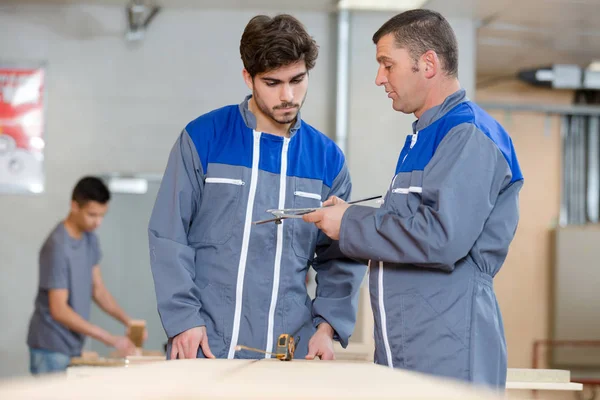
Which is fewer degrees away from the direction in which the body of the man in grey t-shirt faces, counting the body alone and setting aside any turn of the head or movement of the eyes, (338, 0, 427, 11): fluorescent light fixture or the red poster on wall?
the fluorescent light fixture

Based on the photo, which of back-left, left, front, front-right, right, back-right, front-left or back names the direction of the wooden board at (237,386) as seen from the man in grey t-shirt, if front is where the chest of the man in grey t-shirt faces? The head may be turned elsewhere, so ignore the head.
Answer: front-right

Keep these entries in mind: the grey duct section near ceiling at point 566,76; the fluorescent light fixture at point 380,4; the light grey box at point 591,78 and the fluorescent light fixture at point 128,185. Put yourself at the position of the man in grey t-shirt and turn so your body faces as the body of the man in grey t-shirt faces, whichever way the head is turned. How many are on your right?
0

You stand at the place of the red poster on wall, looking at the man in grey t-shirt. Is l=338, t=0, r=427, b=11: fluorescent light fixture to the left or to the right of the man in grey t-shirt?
left

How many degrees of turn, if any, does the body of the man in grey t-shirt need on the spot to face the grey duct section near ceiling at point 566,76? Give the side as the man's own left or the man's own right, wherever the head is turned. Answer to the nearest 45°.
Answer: approximately 45° to the man's own left

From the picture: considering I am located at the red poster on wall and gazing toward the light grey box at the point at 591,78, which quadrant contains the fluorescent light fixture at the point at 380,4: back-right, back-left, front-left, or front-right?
front-right

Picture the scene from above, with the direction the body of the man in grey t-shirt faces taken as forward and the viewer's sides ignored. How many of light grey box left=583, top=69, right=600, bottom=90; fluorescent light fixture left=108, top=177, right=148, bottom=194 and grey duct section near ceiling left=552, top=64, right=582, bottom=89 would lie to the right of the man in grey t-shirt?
0

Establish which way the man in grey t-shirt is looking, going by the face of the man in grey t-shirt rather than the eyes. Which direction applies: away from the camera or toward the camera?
toward the camera

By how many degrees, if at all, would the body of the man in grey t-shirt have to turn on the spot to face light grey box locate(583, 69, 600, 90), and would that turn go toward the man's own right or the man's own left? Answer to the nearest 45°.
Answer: approximately 45° to the man's own left

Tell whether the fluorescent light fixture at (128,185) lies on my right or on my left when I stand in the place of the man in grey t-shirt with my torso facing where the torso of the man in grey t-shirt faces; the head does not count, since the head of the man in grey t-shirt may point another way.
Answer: on my left

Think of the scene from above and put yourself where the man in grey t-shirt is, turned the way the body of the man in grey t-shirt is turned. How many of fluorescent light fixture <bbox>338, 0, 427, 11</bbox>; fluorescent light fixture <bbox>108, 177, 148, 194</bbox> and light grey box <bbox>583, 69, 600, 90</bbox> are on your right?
0

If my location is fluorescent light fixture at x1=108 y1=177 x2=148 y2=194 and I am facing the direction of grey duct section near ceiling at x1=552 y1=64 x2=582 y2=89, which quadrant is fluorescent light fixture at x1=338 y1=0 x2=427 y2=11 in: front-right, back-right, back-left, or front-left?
front-right

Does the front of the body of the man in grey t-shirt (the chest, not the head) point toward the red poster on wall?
no

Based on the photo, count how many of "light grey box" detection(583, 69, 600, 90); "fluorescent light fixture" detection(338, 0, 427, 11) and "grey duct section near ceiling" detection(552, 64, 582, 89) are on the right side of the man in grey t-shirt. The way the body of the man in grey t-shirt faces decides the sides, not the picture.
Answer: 0

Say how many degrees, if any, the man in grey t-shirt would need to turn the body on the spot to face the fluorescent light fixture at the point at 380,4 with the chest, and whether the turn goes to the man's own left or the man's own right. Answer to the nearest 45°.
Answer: approximately 45° to the man's own left

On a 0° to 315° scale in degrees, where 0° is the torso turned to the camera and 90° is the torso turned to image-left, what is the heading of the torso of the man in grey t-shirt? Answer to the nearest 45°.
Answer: approximately 315°
